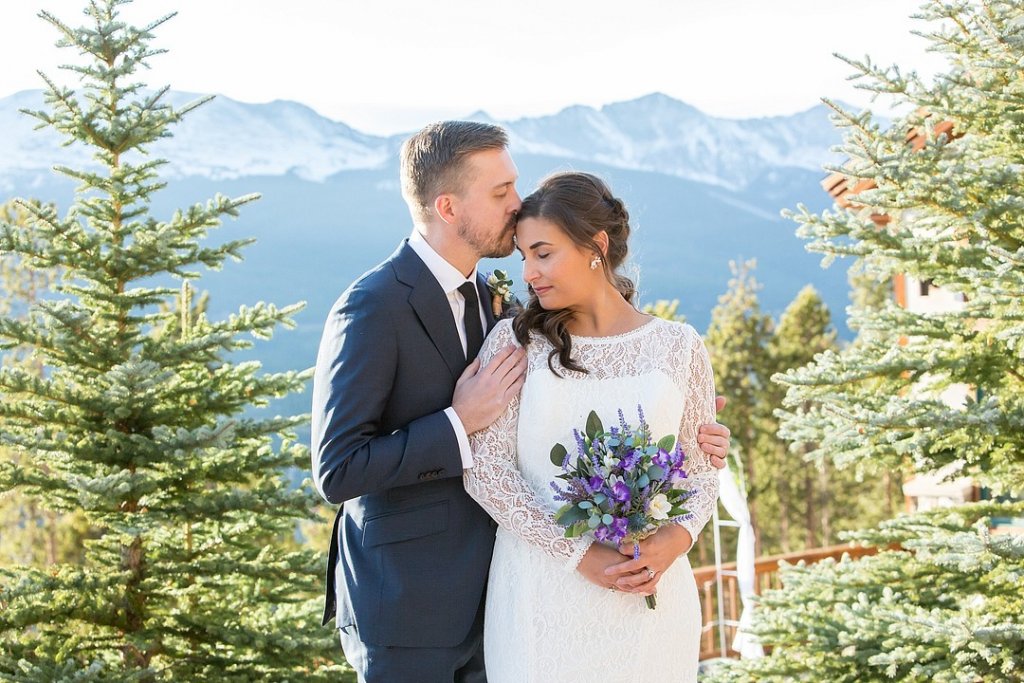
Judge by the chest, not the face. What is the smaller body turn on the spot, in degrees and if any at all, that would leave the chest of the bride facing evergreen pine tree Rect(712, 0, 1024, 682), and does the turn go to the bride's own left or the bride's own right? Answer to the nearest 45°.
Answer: approximately 135° to the bride's own left

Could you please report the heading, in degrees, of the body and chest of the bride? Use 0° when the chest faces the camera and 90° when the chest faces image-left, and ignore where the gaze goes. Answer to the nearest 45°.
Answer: approximately 0°

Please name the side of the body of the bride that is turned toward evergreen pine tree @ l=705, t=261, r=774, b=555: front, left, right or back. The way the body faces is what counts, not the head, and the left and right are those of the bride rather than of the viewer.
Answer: back

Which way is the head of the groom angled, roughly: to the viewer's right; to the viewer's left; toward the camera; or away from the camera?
to the viewer's right

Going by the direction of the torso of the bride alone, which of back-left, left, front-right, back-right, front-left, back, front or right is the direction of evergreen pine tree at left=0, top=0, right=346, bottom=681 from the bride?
back-right
